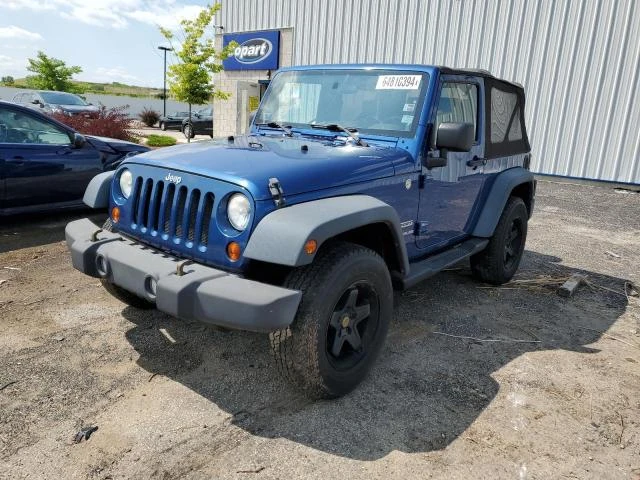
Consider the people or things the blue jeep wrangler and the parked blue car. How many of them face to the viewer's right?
1

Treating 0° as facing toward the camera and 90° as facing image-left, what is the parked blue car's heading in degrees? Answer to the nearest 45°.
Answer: approximately 270°

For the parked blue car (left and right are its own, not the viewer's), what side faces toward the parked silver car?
left

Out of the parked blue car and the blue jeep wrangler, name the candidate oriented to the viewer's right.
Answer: the parked blue car

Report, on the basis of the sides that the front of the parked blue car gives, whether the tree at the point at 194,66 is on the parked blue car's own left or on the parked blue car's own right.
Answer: on the parked blue car's own left

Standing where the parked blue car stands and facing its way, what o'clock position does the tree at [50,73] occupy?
The tree is roughly at 9 o'clock from the parked blue car.

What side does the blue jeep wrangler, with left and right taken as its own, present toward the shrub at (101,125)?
right

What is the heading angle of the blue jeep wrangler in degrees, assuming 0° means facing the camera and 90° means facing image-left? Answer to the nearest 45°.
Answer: approximately 45°

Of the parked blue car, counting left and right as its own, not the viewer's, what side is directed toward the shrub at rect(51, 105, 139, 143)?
left

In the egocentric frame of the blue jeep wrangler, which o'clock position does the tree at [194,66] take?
The tree is roughly at 4 o'clock from the blue jeep wrangler.

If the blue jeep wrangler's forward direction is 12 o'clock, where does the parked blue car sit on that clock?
The parked blue car is roughly at 3 o'clock from the blue jeep wrangler.

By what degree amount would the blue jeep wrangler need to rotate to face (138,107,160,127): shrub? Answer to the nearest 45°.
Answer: approximately 135° to its right
